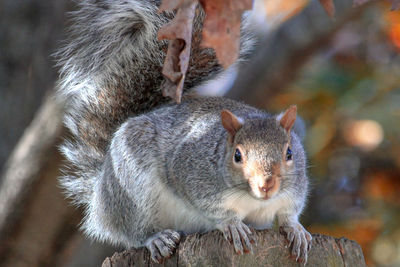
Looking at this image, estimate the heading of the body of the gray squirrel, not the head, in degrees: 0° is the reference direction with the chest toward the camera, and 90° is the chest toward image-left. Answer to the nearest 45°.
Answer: approximately 315°
